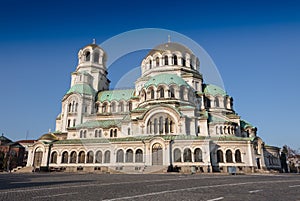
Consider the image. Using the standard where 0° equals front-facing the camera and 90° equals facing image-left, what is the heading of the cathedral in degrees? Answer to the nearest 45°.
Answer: approximately 90°
